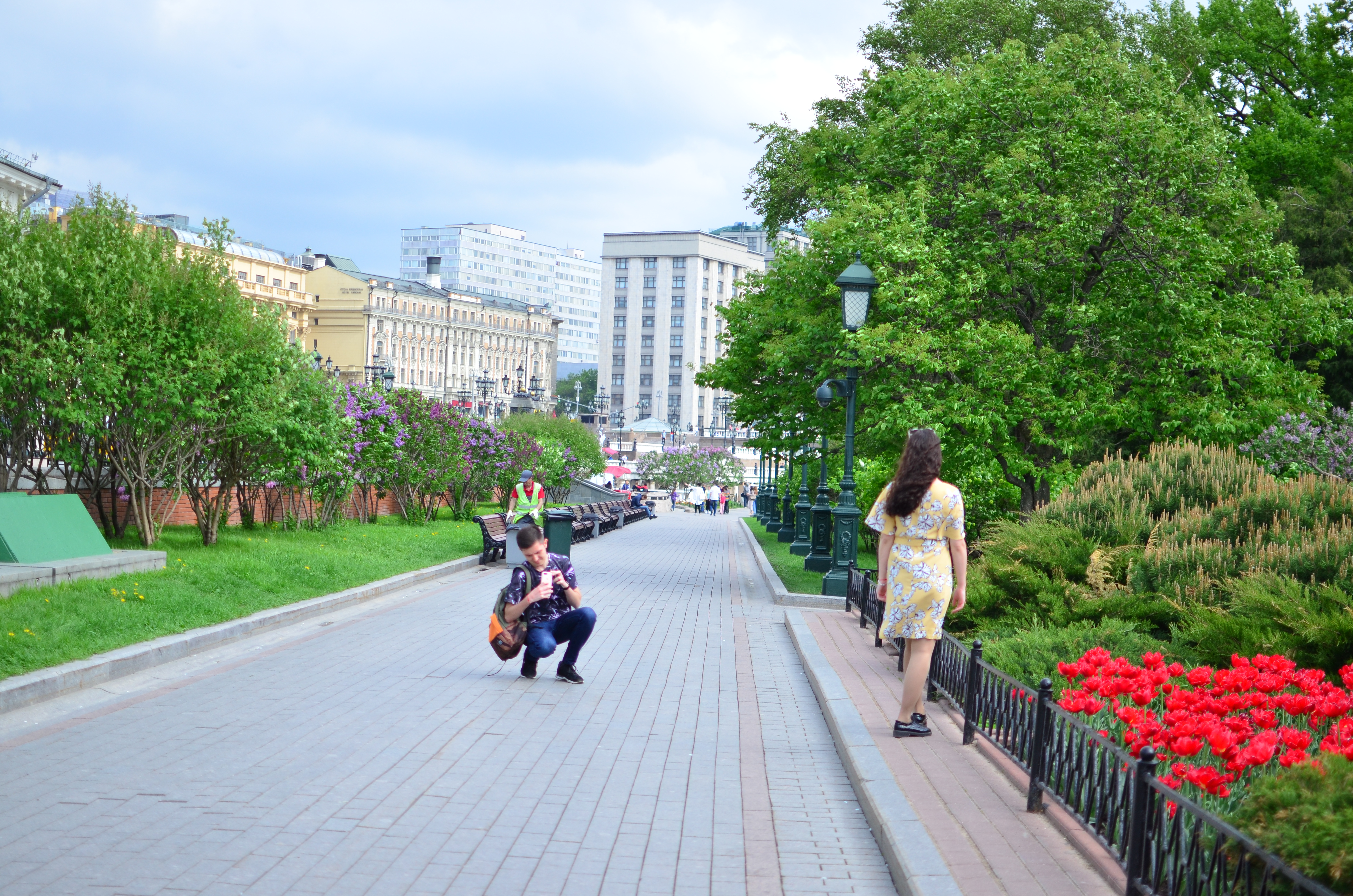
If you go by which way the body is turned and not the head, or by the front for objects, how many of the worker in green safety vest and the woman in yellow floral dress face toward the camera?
1

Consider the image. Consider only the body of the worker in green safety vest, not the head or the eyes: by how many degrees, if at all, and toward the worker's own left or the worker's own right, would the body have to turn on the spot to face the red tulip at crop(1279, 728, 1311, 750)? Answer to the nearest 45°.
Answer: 0° — they already face it

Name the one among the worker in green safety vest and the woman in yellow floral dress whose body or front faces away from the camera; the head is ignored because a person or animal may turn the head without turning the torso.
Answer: the woman in yellow floral dress

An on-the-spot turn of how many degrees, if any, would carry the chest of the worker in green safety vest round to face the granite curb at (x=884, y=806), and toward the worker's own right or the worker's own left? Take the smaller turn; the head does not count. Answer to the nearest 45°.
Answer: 0° — they already face it

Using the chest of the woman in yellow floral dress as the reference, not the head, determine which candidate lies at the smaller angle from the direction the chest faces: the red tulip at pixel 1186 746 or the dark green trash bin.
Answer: the dark green trash bin

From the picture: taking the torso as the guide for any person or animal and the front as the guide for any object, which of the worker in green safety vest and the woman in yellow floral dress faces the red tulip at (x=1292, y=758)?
the worker in green safety vest

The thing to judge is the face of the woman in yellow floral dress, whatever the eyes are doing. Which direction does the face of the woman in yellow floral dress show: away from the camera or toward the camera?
away from the camera

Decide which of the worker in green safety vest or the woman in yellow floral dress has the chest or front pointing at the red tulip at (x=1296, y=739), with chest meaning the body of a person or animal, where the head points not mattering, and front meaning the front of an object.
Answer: the worker in green safety vest

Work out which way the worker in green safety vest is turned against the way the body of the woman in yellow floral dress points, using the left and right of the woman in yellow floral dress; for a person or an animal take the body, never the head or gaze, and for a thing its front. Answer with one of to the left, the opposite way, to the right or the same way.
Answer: the opposite way

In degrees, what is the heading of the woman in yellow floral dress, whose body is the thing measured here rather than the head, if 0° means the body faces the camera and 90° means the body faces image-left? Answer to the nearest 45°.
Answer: approximately 180°
